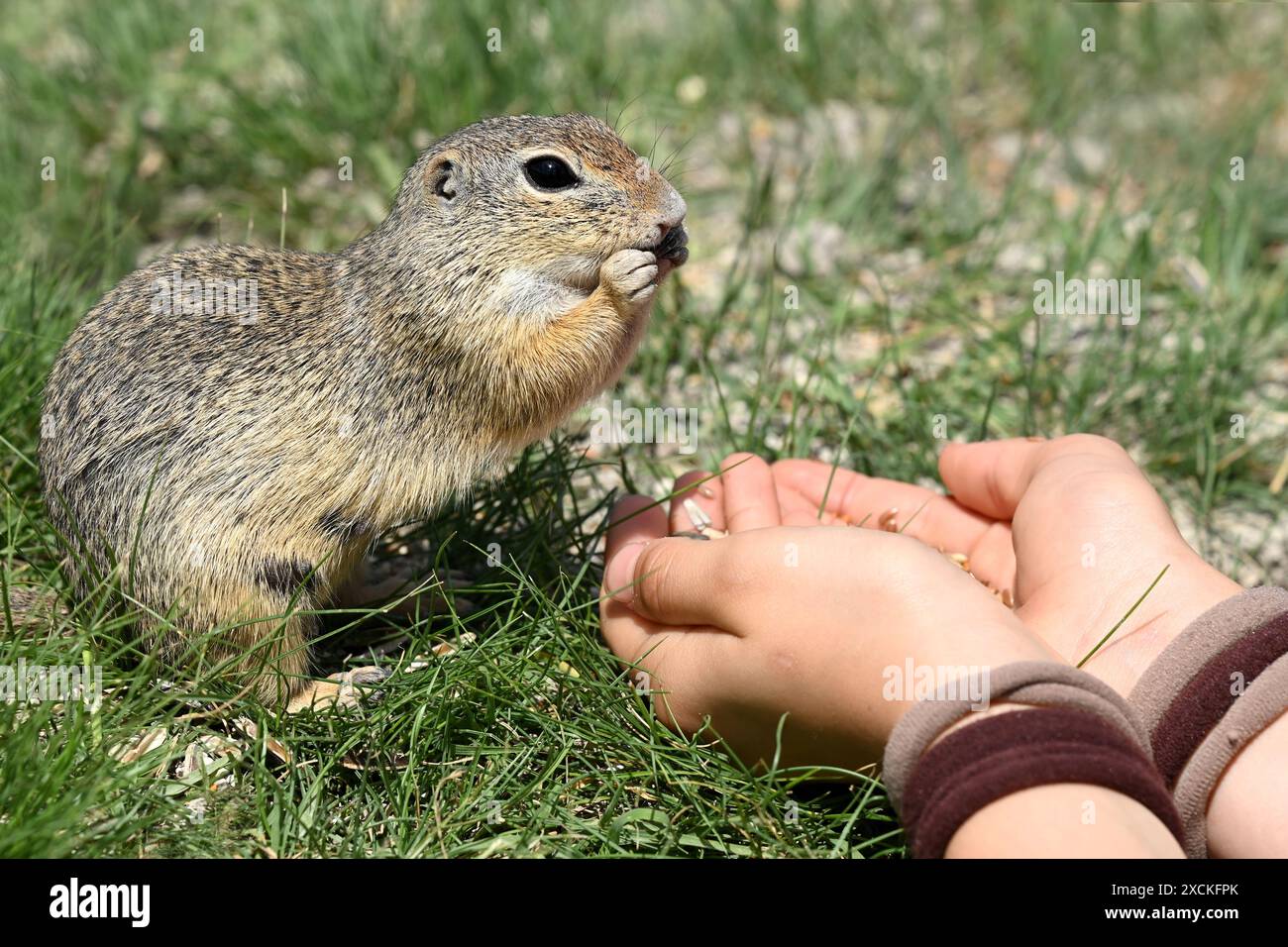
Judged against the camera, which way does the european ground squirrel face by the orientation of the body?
to the viewer's right
